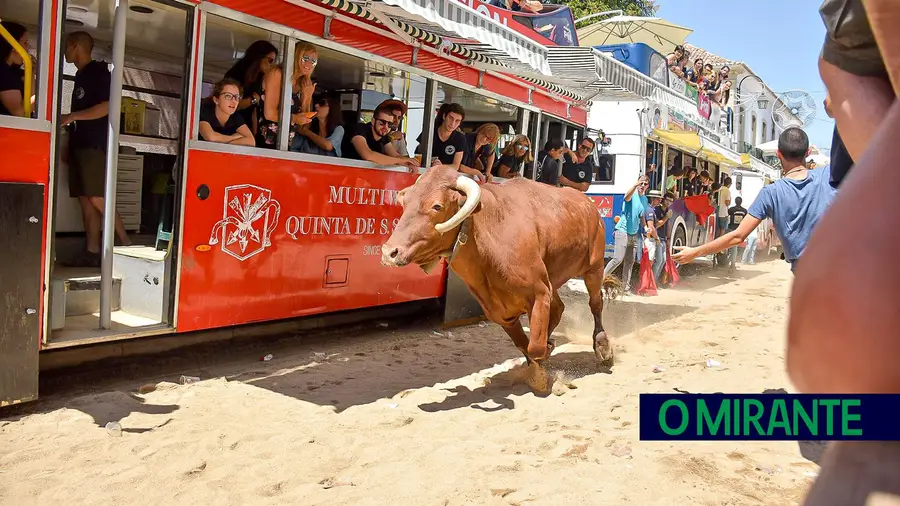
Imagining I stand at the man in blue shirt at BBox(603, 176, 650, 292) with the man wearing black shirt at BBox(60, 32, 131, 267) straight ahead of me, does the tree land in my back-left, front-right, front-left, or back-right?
back-right

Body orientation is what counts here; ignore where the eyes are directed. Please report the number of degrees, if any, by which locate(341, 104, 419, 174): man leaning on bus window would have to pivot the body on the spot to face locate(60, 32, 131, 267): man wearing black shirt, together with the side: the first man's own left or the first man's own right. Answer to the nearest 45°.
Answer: approximately 135° to the first man's own right

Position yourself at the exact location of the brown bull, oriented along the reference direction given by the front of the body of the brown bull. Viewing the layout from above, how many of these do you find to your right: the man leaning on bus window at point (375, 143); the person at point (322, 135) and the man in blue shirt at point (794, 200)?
2

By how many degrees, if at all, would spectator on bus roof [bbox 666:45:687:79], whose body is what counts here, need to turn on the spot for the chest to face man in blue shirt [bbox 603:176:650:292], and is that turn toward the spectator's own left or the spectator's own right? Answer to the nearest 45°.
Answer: approximately 45° to the spectator's own left

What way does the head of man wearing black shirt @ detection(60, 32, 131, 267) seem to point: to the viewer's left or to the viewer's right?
to the viewer's left

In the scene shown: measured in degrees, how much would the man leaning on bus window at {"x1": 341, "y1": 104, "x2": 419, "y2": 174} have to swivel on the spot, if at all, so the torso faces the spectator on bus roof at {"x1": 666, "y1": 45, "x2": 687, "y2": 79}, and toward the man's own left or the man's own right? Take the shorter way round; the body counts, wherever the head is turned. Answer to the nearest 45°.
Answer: approximately 90° to the man's own left

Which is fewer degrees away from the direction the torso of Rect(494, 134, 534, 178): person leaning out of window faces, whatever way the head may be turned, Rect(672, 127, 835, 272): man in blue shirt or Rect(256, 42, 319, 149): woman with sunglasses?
the man in blue shirt

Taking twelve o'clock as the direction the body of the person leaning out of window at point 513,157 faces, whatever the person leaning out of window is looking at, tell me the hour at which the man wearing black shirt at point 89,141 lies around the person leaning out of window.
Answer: The man wearing black shirt is roughly at 3 o'clock from the person leaning out of window.

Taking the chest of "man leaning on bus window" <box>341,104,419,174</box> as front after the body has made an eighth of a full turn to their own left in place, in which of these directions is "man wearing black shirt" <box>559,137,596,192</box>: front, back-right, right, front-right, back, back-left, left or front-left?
front-left
